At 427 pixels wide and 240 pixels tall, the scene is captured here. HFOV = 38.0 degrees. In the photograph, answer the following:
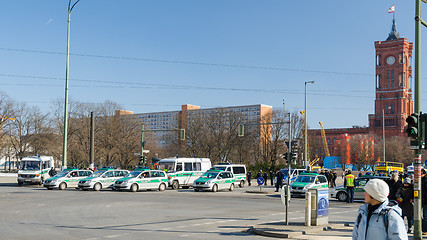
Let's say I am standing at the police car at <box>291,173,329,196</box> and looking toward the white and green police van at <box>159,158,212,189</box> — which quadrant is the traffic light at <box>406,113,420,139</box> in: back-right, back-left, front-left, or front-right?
back-left

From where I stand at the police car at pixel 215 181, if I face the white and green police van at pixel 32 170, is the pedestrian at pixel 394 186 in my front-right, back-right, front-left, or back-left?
back-left

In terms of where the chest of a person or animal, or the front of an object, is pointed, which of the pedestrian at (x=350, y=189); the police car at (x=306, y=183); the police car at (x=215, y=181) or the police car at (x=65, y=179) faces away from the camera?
the pedestrian

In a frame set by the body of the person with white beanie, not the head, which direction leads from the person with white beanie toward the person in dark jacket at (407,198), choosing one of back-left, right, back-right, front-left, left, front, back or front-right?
back-right

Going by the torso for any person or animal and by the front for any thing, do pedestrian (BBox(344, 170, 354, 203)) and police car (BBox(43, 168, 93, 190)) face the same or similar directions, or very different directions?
very different directions

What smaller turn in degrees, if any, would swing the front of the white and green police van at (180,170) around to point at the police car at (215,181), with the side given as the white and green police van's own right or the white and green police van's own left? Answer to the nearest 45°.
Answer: approximately 90° to the white and green police van's own left

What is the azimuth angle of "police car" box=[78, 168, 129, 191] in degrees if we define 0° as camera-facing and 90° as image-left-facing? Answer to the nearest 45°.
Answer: approximately 45°
